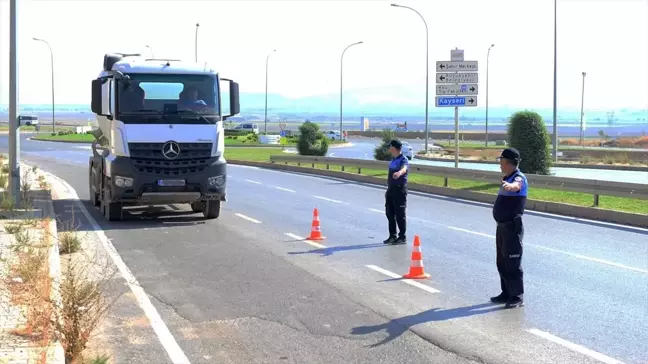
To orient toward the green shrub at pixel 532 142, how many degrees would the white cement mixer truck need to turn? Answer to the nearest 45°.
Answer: approximately 135° to its left

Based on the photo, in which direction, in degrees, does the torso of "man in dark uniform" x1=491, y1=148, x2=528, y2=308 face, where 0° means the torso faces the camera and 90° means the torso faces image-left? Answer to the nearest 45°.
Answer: approximately 90°

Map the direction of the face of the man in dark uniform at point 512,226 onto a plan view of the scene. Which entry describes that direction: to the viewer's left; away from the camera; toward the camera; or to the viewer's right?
to the viewer's left

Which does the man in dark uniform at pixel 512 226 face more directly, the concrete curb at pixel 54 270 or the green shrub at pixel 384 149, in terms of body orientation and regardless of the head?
the concrete curb

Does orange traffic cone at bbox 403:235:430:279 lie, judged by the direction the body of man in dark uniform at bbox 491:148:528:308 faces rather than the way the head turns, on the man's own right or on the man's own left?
on the man's own right

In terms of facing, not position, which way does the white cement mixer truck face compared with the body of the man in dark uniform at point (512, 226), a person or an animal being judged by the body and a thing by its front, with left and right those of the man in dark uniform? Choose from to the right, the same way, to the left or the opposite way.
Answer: to the left

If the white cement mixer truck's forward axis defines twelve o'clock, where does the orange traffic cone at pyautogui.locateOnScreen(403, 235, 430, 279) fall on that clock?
The orange traffic cone is roughly at 11 o'clock from the white cement mixer truck.
